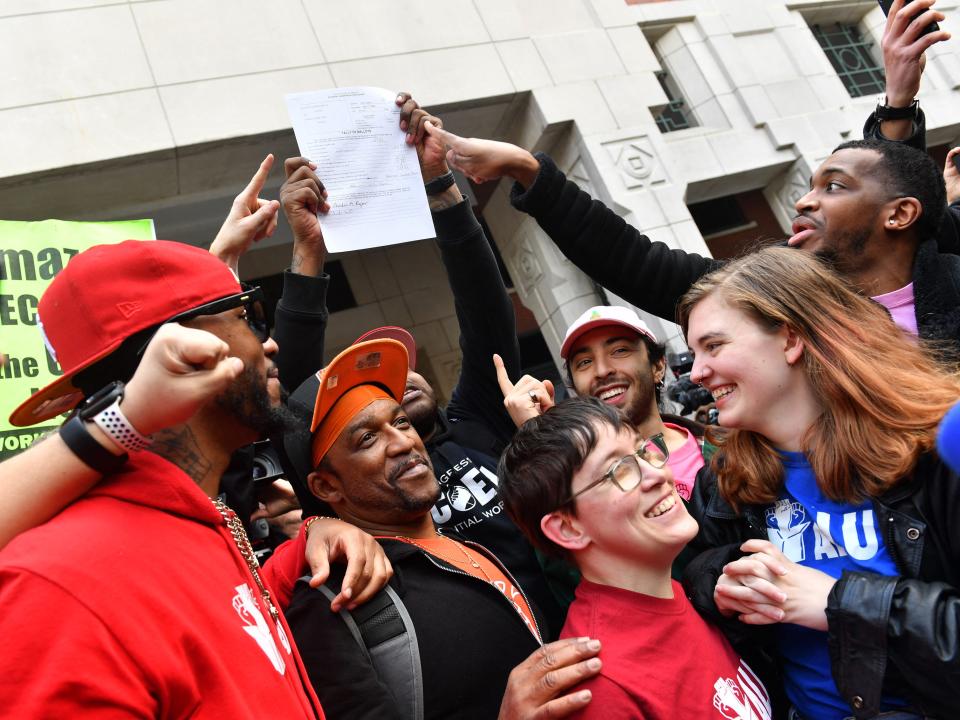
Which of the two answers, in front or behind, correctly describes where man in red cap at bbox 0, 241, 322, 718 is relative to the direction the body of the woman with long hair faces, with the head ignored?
in front

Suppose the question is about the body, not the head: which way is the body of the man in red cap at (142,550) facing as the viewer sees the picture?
to the viewer's right

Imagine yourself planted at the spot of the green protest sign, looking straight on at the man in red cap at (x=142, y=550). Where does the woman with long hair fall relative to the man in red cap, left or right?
left

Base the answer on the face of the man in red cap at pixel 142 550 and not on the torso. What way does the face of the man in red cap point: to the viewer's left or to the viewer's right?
to the viewer's right

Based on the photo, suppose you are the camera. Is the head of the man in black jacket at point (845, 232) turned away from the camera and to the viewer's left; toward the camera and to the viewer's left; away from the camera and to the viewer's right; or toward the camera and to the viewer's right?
toward the camera and to the viewer's left

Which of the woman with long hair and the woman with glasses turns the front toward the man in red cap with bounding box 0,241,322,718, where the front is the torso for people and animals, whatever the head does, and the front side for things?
the woman with long hair

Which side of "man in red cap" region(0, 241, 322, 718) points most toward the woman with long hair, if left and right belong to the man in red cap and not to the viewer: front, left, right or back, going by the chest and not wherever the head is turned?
front

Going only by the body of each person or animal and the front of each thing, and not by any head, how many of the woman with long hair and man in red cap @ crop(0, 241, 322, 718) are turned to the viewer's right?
1

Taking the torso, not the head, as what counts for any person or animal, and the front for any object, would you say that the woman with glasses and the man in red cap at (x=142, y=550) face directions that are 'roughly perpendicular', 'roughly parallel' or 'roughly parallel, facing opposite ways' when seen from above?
roughly perpendicular

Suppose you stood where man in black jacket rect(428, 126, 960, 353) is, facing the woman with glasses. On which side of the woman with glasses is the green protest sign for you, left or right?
right

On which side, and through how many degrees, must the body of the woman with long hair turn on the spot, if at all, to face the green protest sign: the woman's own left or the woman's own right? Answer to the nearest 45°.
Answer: approximately 45° to the woman's own right

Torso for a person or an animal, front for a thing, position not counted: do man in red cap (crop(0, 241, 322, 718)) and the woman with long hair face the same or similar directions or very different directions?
very different directions

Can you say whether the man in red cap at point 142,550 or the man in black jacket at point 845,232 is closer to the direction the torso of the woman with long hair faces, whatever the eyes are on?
the man in red cap
